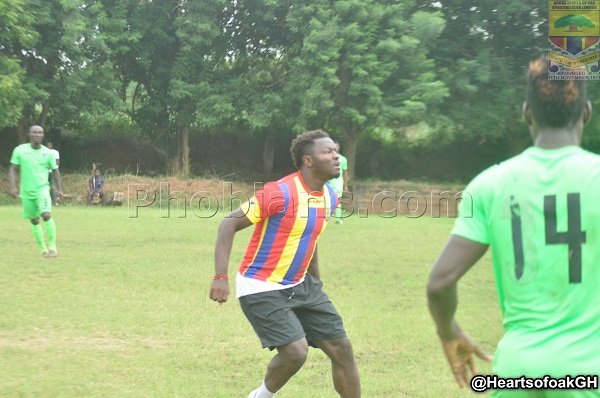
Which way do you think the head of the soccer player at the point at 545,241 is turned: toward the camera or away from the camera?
away from the camera

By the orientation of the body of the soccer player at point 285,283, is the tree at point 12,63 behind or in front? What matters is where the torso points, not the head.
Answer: behind

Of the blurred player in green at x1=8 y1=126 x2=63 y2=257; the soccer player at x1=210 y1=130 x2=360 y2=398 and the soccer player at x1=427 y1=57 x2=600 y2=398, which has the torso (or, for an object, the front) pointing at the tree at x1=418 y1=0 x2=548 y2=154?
the soccer player at x1=427 y1=57 x2=600 y2=398

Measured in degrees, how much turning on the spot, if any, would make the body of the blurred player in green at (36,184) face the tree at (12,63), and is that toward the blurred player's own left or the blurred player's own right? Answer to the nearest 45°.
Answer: approximately 180°

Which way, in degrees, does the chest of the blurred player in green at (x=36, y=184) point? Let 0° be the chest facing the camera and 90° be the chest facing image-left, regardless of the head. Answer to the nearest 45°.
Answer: approximately 0°

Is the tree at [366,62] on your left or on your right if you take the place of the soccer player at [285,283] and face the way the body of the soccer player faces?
on your left

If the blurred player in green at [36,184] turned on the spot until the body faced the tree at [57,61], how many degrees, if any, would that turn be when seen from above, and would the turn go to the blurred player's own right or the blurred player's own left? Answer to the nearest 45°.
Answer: approximately 180°

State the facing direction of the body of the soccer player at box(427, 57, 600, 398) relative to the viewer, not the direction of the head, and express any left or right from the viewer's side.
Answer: facing away from the viewer

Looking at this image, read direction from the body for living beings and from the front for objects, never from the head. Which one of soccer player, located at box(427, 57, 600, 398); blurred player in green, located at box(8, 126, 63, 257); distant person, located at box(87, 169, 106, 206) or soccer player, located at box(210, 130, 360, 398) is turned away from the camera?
soccer player, located at box(427, 57, 600, 398)
